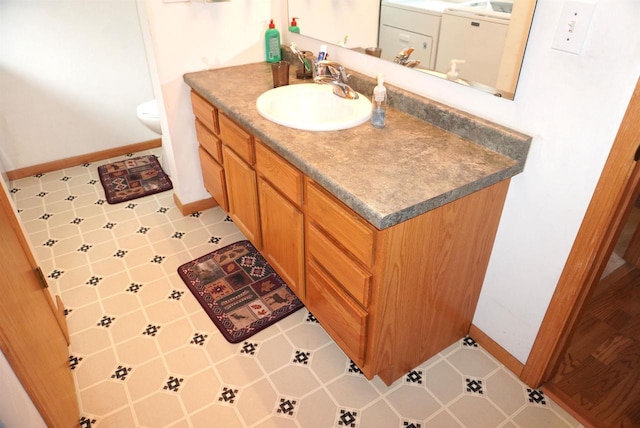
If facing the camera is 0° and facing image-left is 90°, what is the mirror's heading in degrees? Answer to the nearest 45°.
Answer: approximately 45°

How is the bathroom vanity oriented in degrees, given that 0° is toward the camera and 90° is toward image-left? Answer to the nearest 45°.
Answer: approximately 45°
